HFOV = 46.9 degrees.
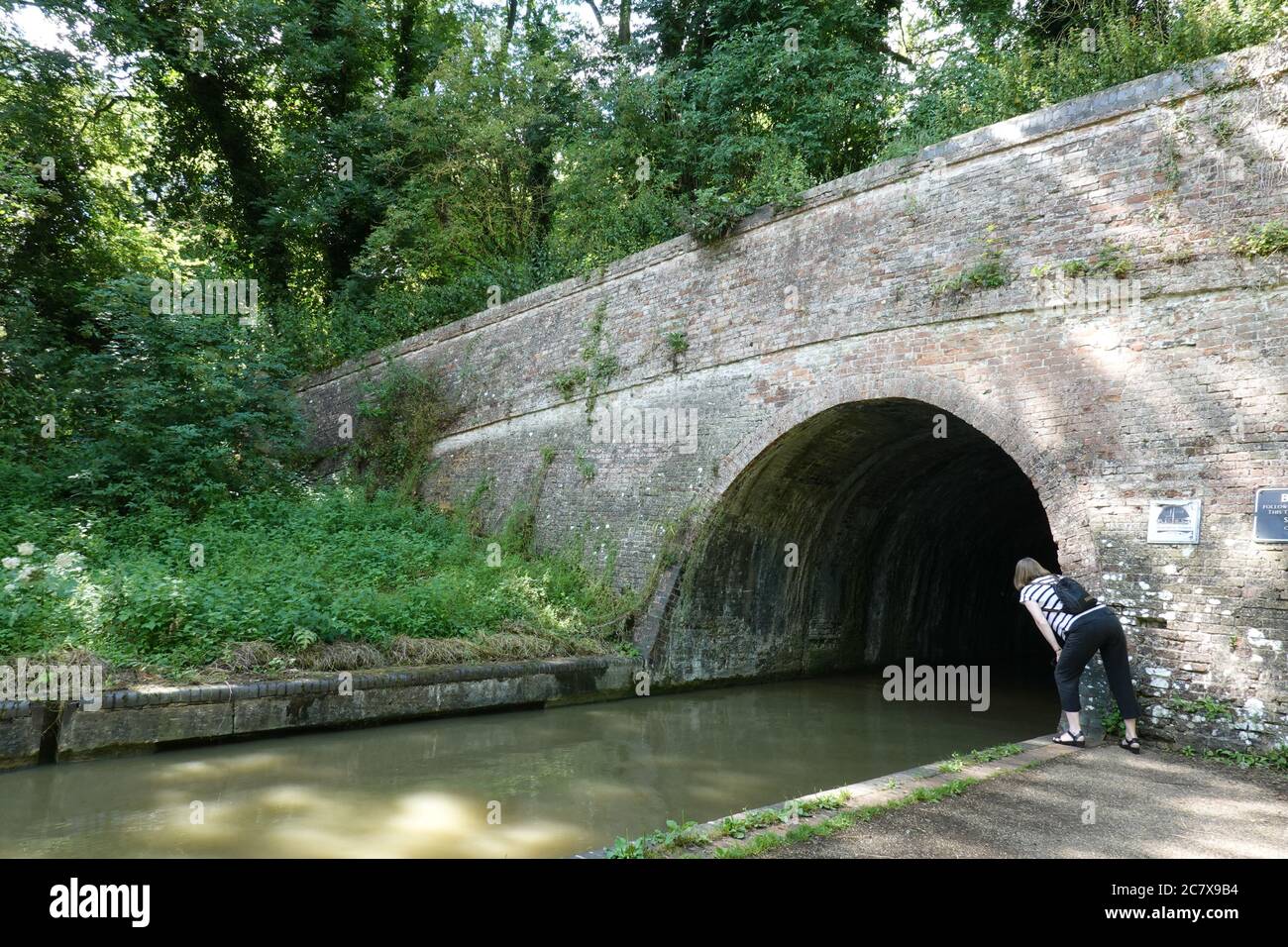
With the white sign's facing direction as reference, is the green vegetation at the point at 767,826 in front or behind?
in front

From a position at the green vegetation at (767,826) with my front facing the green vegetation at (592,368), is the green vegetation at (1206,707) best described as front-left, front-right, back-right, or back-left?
front-right

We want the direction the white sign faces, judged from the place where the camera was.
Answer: facing the viewer

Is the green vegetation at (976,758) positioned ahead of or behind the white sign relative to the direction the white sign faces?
ahead
